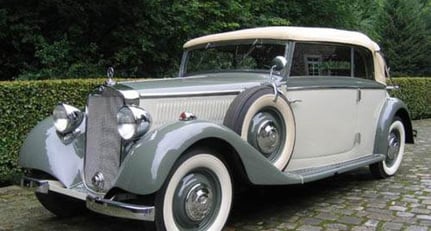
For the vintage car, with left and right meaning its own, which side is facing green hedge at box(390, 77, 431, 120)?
back

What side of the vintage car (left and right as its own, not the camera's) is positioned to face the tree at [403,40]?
back

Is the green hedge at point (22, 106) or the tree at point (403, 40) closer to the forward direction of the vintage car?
the green hedge

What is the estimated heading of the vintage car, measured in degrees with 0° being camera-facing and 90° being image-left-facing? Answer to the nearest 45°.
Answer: approximately 45°
